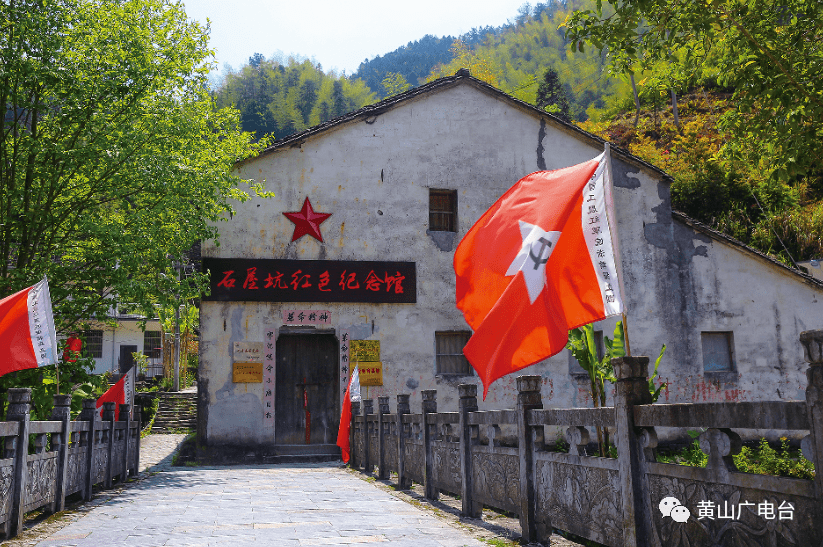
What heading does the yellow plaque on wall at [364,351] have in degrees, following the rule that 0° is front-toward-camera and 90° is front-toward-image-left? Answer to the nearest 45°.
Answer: approximately 0°

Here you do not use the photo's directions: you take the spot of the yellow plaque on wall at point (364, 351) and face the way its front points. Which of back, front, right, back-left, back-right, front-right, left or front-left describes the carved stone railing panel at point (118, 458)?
front-right

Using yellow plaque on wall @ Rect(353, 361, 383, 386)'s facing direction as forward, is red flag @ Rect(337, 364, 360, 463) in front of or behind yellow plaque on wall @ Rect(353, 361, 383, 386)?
in front

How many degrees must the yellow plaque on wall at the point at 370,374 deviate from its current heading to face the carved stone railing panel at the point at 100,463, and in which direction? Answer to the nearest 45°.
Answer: approximately 45° to its right

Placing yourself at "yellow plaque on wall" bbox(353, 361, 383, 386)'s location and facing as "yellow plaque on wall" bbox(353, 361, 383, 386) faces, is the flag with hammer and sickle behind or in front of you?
in front

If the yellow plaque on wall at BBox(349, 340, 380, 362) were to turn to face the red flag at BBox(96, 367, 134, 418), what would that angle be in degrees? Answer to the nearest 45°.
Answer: approximately 45° to its right

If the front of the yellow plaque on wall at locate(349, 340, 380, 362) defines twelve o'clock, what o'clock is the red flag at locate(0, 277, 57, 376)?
The red flag is roughly at 1 o'clock from the yellow plaque on wall.

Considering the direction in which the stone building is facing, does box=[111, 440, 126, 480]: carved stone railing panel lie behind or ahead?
ahead

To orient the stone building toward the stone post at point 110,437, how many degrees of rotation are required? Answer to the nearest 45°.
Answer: approximately 45° to its right

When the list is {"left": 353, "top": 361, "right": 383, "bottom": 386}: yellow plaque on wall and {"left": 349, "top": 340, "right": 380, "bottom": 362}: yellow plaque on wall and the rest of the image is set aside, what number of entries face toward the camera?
2
